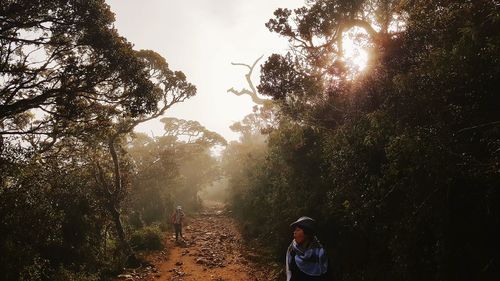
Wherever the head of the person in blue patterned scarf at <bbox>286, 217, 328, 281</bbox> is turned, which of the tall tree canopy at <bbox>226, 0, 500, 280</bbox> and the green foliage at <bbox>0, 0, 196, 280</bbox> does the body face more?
the green foliage

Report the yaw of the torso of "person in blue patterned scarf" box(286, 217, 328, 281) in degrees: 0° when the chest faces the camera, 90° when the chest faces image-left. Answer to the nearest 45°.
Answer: approximately 45°

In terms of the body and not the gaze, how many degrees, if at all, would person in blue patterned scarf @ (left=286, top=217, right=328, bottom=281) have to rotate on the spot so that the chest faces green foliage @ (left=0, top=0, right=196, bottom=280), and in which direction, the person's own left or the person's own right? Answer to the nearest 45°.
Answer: approximately 90° to the person's own right

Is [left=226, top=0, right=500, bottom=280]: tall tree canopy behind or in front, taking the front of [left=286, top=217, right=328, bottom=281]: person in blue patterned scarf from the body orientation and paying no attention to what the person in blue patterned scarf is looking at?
behind
